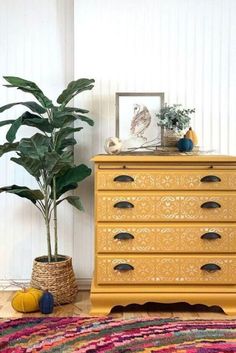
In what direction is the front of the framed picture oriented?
toward the camera

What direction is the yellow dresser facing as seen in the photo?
toward the camera

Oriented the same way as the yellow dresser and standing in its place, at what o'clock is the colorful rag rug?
The colorful rag rug is roughly at 1 o'clock from the yellow dresser.

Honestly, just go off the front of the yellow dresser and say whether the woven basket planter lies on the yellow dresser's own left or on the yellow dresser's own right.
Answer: on the yellow dresser's own right

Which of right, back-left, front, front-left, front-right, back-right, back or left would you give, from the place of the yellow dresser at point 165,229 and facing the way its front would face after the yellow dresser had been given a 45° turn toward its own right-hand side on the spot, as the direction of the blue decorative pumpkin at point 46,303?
front-right

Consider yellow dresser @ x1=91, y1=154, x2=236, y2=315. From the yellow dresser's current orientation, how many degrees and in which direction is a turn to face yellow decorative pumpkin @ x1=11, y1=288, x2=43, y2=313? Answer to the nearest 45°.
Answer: approximately 90° to its right

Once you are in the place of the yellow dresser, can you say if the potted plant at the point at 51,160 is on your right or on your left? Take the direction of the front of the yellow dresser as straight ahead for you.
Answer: on your right

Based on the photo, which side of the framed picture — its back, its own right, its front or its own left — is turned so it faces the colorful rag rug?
front

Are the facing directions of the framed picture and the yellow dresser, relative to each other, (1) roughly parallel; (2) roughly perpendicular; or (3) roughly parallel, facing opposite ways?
roughly parallel

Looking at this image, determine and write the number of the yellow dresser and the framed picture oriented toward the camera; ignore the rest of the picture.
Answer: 2
